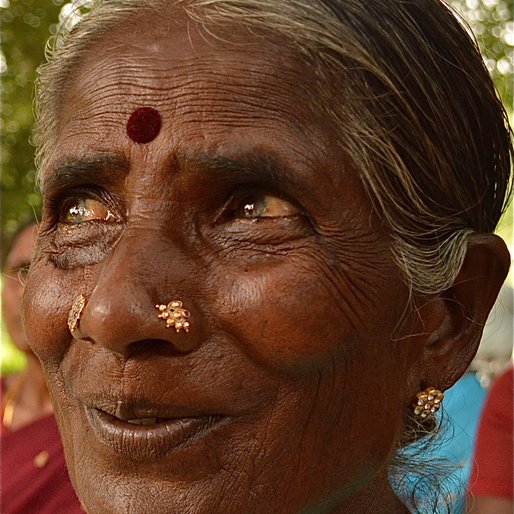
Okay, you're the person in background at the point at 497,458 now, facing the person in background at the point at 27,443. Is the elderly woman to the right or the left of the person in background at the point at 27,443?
left
